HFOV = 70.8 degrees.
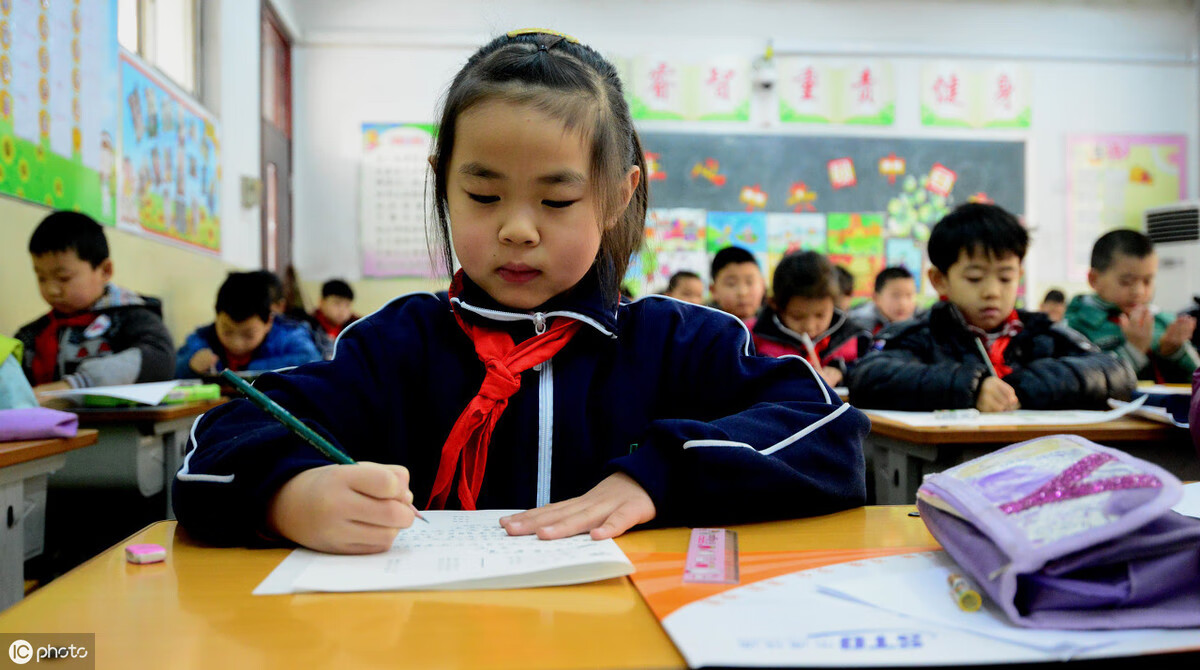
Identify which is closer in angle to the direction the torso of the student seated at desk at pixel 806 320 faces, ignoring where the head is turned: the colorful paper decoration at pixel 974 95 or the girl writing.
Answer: the girl writing

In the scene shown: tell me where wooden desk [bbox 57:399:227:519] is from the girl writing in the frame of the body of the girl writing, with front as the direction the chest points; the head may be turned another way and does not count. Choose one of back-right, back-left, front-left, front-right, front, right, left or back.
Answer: back-right

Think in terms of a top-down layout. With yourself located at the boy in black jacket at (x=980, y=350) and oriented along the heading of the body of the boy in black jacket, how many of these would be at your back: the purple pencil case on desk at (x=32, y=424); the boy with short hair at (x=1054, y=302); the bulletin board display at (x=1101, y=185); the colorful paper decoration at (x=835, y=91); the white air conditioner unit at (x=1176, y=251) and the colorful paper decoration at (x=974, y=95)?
5

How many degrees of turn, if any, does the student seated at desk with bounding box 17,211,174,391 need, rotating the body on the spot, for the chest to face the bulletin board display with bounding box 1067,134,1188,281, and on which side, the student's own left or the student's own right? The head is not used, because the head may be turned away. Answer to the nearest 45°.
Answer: approximately 135° to the student's own left

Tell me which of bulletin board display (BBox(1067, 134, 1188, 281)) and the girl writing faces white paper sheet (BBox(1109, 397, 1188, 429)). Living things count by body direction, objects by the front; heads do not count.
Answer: the bulletin board display

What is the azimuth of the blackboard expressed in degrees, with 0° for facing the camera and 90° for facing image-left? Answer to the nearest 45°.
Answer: approximately 0°

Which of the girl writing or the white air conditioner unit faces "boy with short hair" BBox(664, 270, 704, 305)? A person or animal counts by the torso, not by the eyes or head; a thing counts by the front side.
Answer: the white air conditioner unit

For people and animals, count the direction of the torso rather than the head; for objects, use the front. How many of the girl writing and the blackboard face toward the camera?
2

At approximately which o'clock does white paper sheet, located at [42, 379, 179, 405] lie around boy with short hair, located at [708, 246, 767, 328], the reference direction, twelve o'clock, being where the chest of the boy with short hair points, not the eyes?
The white paper sheet is roughly at 1 o'clock from the boy with short hair.

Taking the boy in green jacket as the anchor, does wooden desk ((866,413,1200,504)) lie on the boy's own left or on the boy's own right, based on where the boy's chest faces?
on the boy's own right

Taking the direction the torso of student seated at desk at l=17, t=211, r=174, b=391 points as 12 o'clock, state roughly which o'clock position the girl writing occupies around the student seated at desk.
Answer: The girl writing is roughly at 10 o'clock from the student seated at desk.
